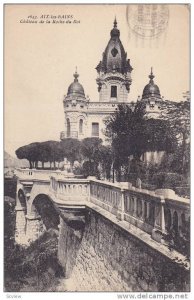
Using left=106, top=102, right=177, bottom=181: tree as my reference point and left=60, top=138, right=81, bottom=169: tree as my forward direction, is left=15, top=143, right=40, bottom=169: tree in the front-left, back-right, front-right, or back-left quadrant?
front-left
